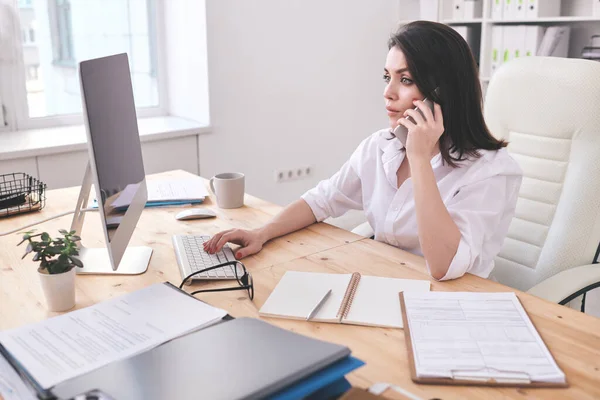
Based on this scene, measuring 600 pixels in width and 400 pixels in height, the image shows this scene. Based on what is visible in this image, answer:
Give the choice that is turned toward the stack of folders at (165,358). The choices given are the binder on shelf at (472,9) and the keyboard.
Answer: the binder on shelf

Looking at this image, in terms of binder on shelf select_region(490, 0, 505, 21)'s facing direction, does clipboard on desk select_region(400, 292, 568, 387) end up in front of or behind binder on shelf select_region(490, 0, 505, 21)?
in front

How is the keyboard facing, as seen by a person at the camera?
facing to the right of the viewer

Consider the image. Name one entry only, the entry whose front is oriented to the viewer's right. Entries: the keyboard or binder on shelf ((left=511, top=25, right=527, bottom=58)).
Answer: the keyboard

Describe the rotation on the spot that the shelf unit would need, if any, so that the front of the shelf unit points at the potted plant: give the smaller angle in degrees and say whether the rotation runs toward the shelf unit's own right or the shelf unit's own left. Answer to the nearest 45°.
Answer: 0° — it already faces it

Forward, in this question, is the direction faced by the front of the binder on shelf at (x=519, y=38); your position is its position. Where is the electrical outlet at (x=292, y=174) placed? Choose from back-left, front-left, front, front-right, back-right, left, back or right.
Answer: right

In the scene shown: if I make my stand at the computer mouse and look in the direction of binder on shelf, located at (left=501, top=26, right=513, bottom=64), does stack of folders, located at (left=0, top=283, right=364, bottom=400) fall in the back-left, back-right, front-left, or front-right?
back-right

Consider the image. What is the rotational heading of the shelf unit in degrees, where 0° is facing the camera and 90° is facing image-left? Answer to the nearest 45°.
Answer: approximately 0°

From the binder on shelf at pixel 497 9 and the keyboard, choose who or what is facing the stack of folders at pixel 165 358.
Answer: the binder on shelf

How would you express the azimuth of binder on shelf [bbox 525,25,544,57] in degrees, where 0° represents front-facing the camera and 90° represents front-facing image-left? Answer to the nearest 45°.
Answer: approximately 0°

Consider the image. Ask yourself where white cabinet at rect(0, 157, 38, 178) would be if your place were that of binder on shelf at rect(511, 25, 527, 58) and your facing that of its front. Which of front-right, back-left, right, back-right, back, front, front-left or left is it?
front-right

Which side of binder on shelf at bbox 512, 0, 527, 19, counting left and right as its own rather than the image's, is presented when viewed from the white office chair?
front
